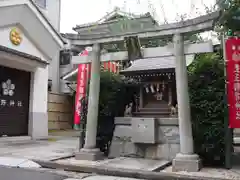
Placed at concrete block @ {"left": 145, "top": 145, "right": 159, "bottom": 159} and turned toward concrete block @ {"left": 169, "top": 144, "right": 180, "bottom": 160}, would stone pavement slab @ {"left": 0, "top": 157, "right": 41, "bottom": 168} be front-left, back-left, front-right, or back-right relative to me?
back-right

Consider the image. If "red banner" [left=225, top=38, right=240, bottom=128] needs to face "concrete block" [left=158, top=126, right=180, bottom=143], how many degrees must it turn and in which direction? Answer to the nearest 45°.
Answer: approximately 135° to its right

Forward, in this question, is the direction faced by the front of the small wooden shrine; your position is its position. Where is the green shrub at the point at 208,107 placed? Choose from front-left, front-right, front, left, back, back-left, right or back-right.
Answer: front-left

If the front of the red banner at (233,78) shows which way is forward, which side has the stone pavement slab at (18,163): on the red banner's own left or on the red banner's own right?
on the red banner's own right

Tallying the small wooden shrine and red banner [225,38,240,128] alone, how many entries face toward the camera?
2

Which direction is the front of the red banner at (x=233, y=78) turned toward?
toward the camera

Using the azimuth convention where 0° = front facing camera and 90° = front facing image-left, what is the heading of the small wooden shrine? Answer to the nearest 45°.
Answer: approximately 0°

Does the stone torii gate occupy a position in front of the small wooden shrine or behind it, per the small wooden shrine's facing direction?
in front
